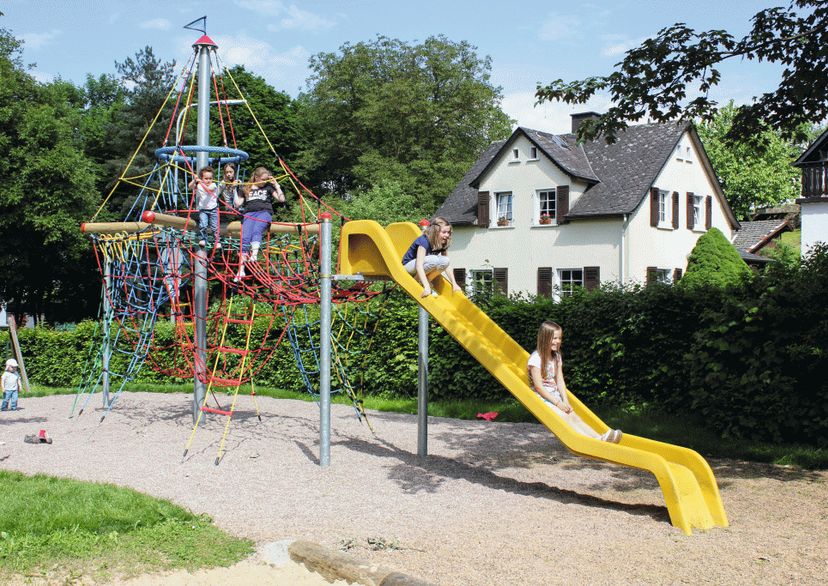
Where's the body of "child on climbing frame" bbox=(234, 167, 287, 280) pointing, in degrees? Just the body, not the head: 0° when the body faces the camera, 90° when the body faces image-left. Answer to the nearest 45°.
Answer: approximately 0°

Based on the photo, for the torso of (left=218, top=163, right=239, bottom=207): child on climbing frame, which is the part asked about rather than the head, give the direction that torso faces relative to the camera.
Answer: toward the camera

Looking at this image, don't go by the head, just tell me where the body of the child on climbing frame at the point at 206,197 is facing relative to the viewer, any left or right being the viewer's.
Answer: facing the viewer

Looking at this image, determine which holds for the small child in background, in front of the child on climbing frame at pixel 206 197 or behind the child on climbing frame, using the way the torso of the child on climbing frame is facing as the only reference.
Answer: behind

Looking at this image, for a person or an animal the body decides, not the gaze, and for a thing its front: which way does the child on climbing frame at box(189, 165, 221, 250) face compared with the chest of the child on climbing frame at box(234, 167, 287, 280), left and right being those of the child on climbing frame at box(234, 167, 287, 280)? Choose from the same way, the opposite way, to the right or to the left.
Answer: the same way

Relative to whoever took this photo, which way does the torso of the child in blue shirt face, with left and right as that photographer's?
facing the viewer and to the right of the viewer

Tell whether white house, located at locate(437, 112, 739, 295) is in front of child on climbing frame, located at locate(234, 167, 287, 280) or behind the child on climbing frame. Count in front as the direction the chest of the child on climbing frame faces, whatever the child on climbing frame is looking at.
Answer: behind

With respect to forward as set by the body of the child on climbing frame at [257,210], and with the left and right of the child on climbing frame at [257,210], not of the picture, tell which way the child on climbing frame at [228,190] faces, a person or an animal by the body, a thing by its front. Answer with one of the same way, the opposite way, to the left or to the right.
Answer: the same way

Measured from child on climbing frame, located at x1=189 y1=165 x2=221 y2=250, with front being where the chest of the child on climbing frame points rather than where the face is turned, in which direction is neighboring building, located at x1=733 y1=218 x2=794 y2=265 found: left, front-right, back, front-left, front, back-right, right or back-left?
back-left

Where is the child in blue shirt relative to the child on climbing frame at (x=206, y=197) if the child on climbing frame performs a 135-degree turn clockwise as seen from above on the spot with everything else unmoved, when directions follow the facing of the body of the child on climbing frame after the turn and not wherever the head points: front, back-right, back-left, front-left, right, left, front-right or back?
back

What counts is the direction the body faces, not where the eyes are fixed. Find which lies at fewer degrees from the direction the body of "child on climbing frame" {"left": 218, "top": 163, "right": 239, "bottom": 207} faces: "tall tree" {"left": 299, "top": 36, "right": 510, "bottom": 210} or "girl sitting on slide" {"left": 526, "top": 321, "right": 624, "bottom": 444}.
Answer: the girl sitting on slide

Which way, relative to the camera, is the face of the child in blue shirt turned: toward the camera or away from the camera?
toward the camera

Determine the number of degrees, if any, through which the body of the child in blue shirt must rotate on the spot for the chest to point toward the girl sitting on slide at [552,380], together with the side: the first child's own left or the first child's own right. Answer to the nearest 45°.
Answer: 0° — they already face them

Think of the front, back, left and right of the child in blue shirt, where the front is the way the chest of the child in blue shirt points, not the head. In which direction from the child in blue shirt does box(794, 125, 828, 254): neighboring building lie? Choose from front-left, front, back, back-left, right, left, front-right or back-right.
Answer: left
